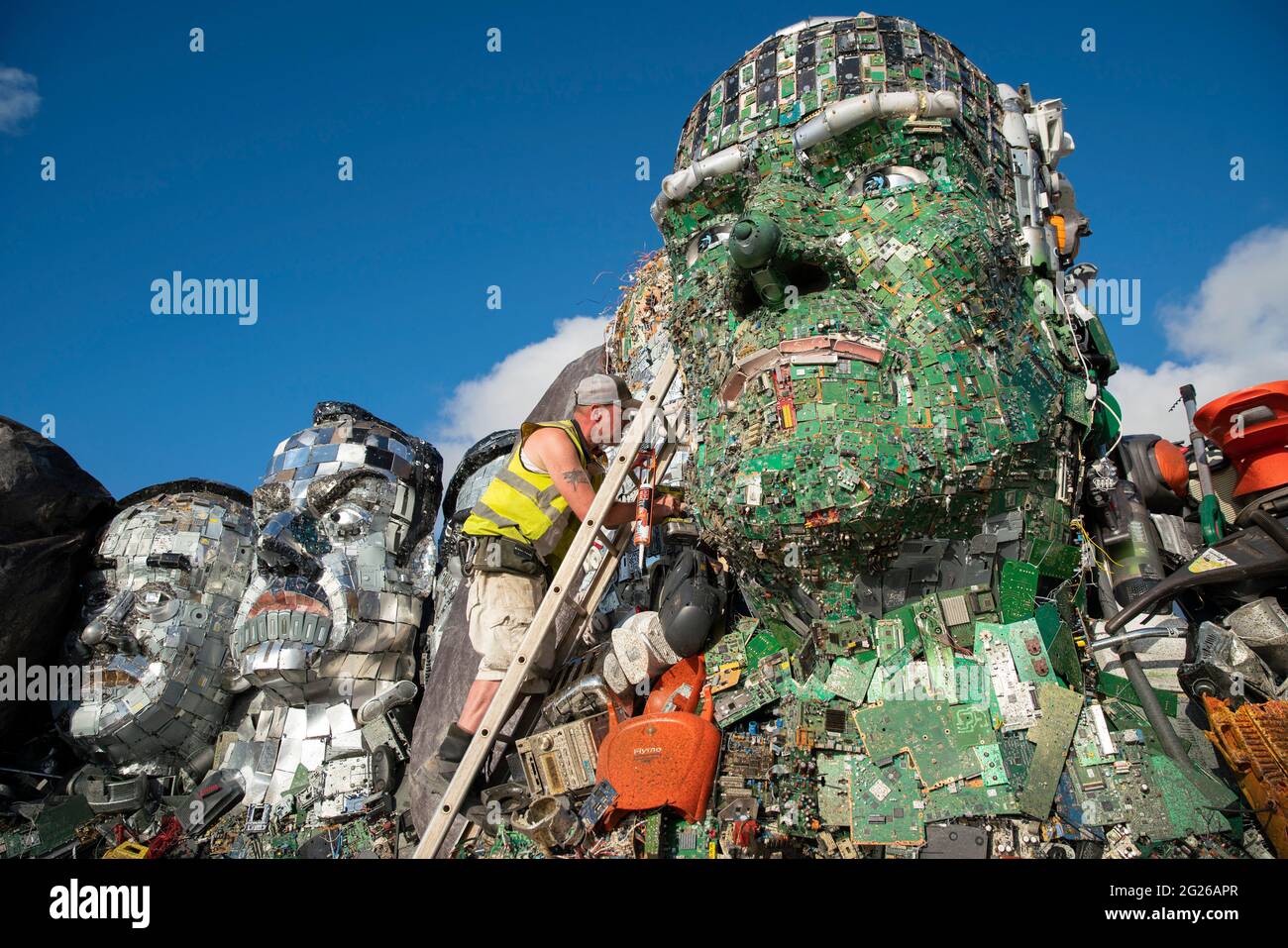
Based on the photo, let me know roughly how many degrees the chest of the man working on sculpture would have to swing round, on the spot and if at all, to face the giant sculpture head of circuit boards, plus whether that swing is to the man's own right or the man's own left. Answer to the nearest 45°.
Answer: approximately 45° to the man's own right

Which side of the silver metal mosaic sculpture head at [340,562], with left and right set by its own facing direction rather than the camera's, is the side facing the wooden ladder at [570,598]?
left

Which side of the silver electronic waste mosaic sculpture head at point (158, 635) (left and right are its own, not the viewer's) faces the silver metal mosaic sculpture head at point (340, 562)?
left

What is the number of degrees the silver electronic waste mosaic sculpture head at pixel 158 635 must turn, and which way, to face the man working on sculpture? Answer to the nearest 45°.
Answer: approximately 90° to its left

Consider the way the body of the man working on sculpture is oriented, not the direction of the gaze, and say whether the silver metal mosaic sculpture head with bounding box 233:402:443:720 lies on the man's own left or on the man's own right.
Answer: on the man's own left

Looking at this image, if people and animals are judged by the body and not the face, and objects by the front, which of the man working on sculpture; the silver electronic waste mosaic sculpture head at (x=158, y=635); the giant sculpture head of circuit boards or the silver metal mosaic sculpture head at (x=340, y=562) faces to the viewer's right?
the man working on sculpture

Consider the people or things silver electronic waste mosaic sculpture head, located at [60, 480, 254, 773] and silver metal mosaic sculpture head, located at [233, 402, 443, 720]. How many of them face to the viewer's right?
0

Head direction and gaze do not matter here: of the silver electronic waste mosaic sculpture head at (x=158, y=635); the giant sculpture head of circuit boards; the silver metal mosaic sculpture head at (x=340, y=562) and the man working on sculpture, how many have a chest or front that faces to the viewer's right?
1

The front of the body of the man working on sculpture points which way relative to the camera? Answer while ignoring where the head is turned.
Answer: to the viewer's right

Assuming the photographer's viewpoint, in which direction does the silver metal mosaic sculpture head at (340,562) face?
facing the viewer and to the left of the viewer

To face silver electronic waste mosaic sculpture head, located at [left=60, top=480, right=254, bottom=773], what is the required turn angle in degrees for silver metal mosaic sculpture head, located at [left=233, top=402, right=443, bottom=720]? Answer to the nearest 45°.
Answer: approximately 90° to its right
